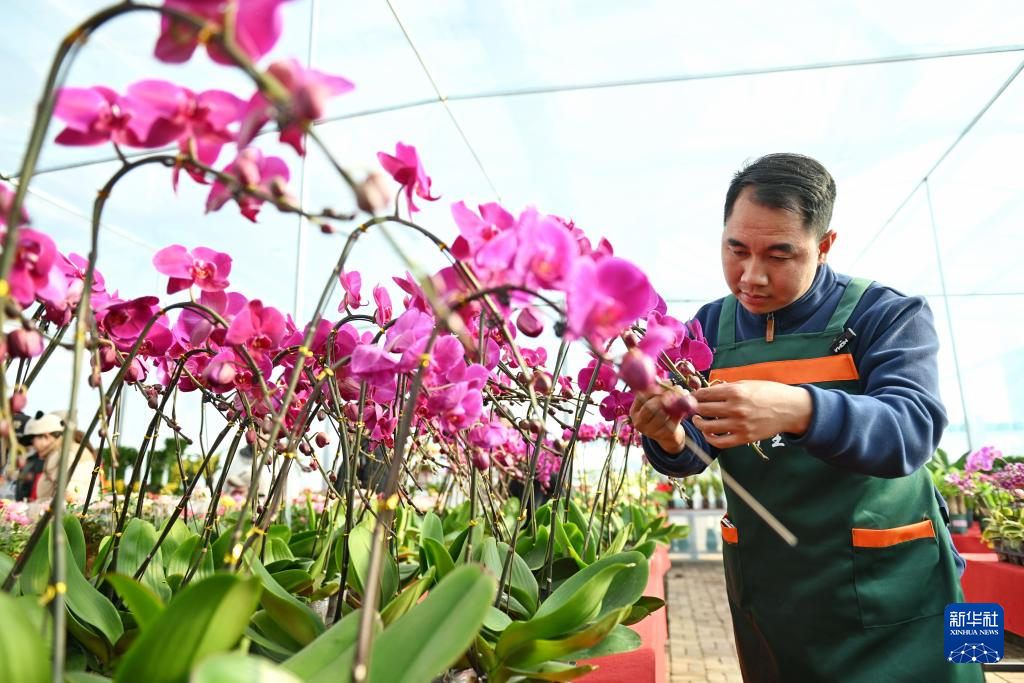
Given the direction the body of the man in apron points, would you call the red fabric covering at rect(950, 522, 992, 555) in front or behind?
behind

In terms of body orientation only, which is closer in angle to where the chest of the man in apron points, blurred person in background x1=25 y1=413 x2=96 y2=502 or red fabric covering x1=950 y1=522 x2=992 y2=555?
the blurred person in background

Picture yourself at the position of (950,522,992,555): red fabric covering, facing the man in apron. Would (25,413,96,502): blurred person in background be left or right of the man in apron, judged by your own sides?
right

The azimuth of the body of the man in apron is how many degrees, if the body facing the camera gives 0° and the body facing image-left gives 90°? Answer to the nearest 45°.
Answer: approximately 45°

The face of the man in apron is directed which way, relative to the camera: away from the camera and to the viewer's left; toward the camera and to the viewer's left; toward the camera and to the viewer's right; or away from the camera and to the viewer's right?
toward the camera and to the viewer's left

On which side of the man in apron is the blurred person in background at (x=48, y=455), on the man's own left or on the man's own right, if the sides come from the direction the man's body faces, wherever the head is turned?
on the man's own right

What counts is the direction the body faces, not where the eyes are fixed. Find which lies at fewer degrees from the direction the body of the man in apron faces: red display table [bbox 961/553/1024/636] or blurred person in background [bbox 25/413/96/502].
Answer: the blurred person in background
